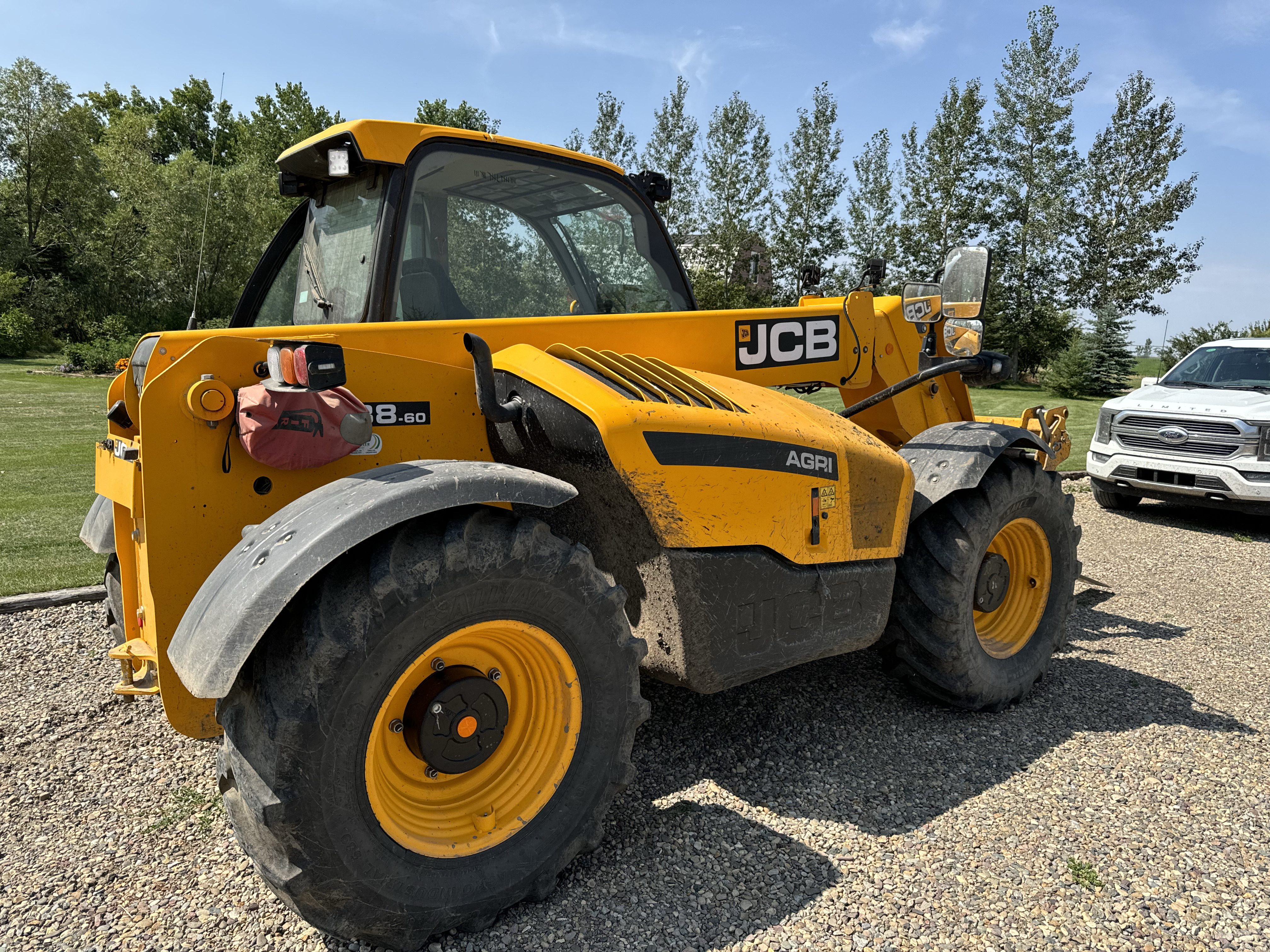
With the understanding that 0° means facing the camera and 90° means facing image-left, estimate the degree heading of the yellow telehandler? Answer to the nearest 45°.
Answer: approximately 225°

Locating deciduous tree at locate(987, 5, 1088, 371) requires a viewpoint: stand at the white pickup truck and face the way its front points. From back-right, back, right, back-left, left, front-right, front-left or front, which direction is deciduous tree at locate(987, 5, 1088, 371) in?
back-right

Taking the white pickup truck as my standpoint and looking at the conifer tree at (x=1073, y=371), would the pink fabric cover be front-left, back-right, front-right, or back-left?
back-left

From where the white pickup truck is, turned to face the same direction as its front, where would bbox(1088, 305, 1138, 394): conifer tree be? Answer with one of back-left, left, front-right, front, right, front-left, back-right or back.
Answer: back-right

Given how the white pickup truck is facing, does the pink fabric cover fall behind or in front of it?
in front

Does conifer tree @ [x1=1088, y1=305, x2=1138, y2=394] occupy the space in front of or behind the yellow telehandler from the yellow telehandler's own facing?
in front

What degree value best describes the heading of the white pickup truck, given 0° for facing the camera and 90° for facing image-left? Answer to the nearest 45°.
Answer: approximately 45°

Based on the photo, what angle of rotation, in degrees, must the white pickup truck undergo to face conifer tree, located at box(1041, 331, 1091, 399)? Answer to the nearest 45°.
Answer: approximately 135° to its right
